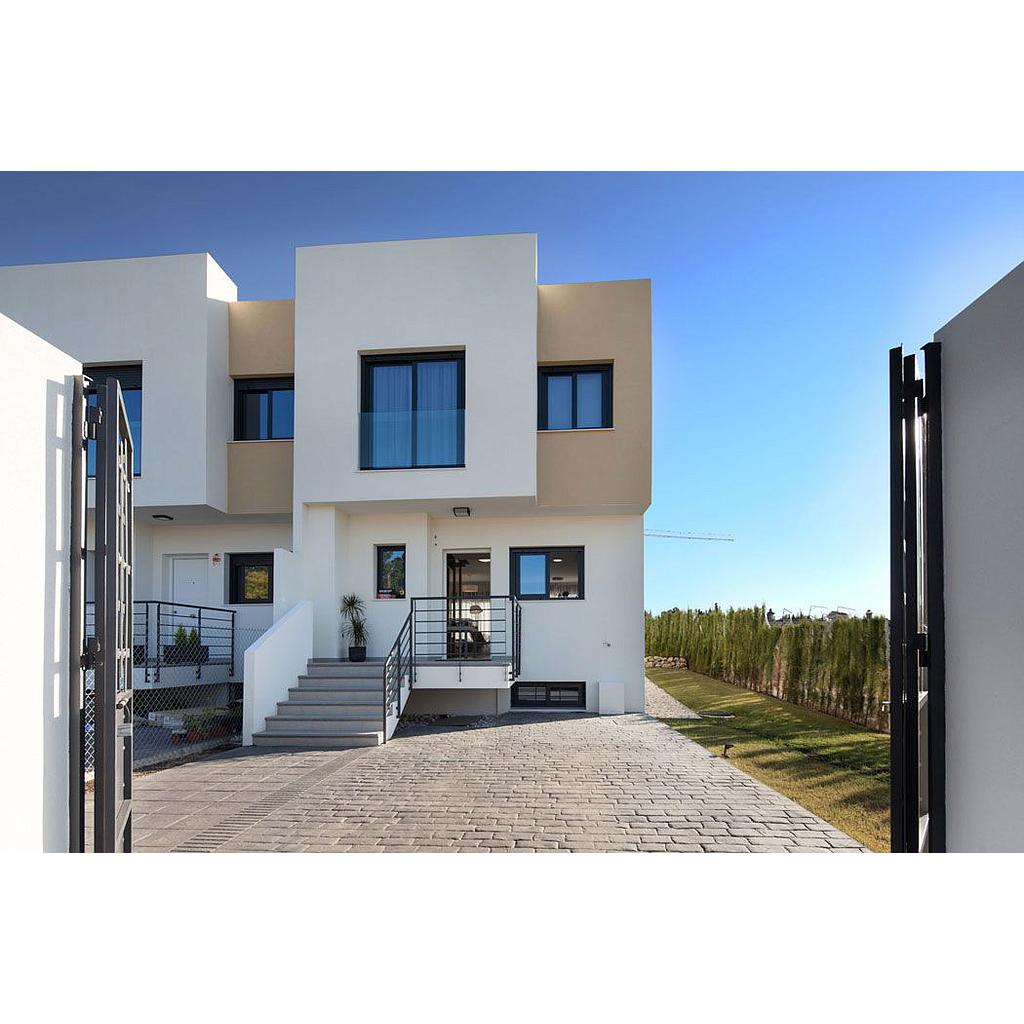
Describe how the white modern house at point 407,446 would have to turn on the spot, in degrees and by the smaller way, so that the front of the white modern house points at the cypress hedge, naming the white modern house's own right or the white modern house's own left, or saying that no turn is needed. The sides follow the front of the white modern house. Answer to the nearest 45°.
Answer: approximately 90° to the white modern house's own left

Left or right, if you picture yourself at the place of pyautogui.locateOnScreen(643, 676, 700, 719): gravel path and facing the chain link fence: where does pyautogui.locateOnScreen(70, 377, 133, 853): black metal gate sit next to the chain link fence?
left

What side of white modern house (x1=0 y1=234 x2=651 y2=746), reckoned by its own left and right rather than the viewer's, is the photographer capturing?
front

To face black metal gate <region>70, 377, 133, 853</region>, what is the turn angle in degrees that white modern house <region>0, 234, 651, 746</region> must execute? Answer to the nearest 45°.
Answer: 0° — it already faces it

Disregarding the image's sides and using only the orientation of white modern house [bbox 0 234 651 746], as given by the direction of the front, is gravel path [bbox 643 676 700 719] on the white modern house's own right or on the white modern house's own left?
on the white modern house's own left

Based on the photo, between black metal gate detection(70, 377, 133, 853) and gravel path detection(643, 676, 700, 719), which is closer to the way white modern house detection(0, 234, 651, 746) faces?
the black metal gate

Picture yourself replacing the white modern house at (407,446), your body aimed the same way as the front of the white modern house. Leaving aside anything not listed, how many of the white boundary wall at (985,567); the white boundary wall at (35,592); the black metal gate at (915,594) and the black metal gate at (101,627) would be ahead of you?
4

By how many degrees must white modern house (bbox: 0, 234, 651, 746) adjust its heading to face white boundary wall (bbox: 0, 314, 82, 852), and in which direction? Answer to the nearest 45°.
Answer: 0° — it already faces it

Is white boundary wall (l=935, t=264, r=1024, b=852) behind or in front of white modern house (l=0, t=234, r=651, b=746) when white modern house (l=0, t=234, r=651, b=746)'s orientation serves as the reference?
in front
